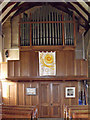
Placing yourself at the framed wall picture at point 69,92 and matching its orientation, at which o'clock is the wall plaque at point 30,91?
the wall plaque at point 30,91 is roughly at 3 o'clock from the framed wall picture at point 69,92.
